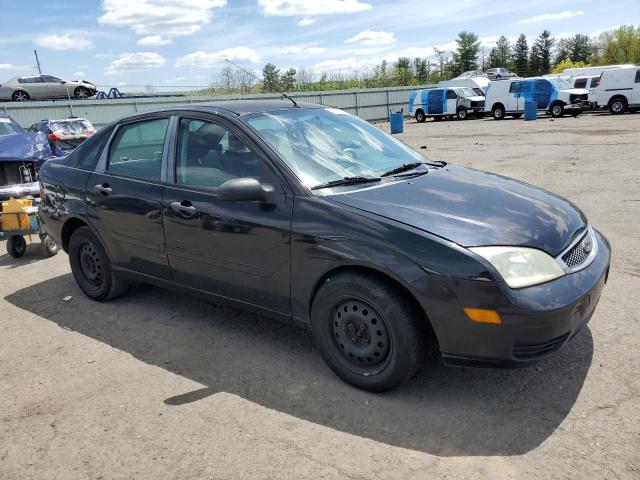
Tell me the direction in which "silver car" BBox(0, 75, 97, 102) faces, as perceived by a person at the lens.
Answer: facing to the right of the viewer

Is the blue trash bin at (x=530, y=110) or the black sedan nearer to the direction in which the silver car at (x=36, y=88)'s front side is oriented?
the blue trash bin

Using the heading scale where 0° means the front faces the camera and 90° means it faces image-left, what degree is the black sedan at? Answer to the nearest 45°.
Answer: approximately 315°

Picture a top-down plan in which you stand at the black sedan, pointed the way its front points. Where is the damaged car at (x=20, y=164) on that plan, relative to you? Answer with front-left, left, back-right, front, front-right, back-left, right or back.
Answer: back

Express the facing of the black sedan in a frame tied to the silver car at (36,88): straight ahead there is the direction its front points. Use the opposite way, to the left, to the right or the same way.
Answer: to the right

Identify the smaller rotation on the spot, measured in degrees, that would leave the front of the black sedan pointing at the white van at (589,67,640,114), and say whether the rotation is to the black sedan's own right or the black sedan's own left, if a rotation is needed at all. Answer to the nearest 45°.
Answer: approximately 90° to the black sedan's own left

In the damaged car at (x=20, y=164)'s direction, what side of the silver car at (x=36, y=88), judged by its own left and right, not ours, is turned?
right

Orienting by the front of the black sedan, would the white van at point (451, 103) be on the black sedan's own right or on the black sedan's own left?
on the black sedan's own left

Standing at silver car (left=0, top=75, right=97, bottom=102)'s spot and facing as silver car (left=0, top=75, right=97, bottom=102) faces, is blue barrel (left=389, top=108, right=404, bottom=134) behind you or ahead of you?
ahead

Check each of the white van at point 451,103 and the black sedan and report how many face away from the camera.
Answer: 0

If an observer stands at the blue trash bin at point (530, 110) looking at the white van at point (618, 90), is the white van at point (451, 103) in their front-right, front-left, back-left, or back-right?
back-left
